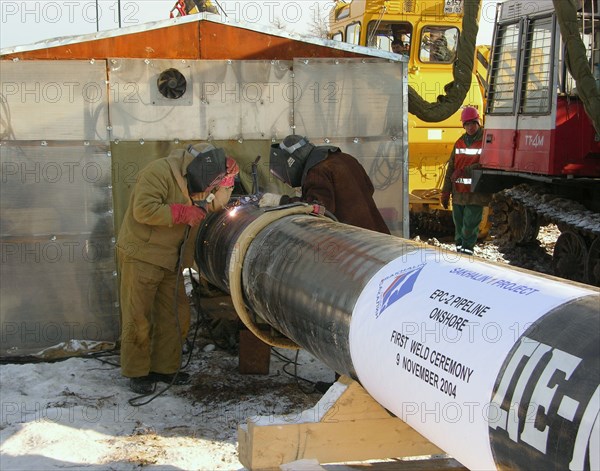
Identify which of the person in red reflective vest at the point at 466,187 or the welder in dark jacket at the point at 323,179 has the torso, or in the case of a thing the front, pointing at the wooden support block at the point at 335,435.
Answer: the person in red reflective vest

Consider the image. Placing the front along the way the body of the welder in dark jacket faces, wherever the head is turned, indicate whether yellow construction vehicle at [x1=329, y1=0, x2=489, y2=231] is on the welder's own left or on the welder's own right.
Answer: on the welder's own right

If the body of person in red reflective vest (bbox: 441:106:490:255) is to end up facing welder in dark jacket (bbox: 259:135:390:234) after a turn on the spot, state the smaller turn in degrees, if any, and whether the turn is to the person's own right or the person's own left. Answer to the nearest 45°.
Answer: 0° — they already face them

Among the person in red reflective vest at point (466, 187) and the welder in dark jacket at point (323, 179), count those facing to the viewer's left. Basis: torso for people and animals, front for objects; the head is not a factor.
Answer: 1

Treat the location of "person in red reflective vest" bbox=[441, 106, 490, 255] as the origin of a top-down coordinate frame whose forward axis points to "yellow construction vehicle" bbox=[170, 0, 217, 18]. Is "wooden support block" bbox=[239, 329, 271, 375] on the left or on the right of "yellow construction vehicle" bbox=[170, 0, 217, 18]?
left

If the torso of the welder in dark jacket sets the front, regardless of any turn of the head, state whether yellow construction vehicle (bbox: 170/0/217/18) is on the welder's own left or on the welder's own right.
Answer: on the welder's own right

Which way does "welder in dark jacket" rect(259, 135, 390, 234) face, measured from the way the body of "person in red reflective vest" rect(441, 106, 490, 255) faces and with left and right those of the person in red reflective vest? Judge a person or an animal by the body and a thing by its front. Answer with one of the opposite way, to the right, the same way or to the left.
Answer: to the right

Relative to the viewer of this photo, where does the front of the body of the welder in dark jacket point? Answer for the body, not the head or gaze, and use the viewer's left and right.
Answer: facing to the left of the viewer

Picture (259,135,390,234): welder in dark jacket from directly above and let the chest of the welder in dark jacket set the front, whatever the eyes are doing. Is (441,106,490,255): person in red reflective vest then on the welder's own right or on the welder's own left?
on the welder's own right
